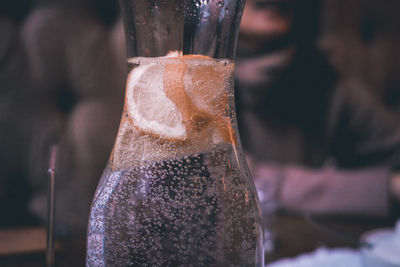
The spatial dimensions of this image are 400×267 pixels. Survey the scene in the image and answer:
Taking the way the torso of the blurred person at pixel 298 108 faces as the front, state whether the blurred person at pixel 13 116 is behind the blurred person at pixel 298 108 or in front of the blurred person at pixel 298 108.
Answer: in front

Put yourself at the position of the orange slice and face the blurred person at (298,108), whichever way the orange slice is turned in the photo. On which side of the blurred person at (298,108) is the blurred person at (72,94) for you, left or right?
left

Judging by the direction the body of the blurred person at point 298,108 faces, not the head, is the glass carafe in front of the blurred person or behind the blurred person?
in front

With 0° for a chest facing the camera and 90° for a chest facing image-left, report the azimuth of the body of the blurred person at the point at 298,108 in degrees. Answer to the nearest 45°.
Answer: approximately 45°

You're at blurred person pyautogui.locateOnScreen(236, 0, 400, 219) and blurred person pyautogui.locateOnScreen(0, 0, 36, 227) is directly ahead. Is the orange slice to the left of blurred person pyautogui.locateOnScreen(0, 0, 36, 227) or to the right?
left
